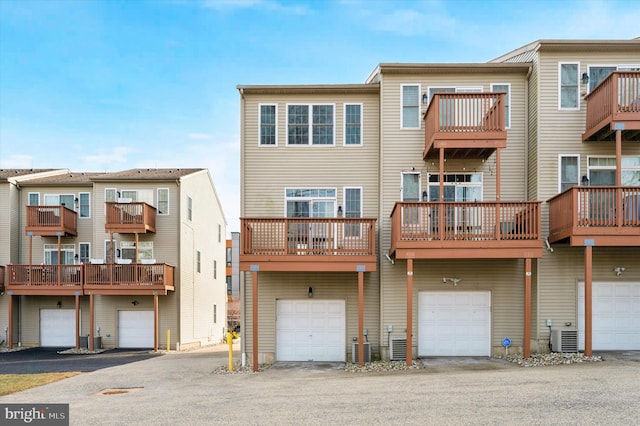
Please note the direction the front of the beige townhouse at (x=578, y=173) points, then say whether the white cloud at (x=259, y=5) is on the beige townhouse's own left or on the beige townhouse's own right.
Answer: on the beige townhouse's own right
